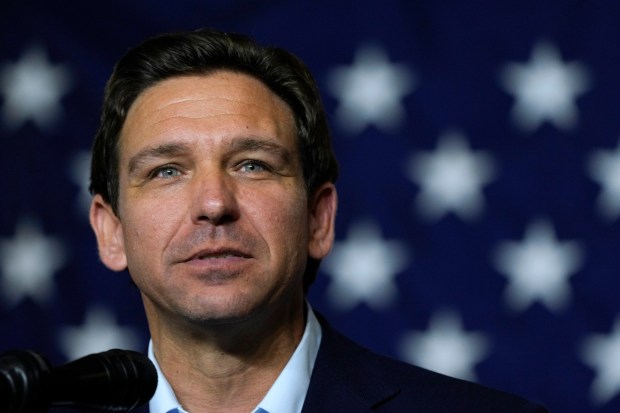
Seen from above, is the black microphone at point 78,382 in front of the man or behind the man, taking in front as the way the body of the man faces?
in front

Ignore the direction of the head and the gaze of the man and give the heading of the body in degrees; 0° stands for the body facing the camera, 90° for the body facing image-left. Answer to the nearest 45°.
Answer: approximately 45°

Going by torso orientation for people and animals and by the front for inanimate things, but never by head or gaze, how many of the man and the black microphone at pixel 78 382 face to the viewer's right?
1

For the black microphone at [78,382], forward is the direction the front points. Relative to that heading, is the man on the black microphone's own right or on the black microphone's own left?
on the black microphone's own left

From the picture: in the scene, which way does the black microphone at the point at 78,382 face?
to the viewer's right

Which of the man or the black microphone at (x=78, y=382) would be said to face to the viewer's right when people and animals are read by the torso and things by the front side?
the black microphone
